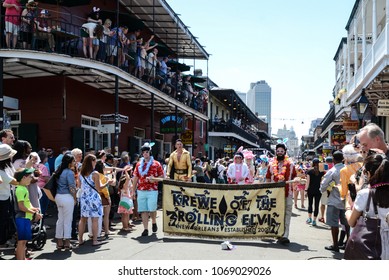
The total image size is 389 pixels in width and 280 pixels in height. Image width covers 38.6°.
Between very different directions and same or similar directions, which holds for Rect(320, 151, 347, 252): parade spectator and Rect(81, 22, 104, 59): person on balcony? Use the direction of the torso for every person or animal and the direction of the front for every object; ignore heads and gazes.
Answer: very different directions

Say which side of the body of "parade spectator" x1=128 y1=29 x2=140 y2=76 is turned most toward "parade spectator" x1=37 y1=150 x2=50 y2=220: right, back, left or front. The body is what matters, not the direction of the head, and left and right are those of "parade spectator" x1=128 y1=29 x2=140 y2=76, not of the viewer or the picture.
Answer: right

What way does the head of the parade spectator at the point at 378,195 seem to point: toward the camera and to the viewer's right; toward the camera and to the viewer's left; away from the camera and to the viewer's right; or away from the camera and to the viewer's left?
away from the camera and to the viewer's left

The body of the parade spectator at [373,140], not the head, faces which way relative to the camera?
to the viewer's left

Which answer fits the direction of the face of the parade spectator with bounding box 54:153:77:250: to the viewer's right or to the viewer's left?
to the viewer's right

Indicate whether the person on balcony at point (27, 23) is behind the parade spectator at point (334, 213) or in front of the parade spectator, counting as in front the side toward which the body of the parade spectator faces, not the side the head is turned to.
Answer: in front

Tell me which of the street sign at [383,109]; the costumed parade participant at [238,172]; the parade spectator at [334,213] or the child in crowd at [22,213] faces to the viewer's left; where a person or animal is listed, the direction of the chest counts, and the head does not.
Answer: the parade spectator
